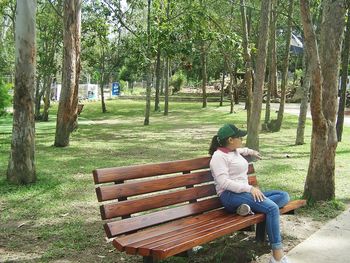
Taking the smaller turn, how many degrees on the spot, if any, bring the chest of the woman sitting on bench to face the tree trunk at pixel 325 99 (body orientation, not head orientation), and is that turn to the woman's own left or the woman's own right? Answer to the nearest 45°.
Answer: approximately 45° to the woman's own left

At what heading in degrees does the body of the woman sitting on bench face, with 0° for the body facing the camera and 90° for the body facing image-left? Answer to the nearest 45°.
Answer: approximately 270°
